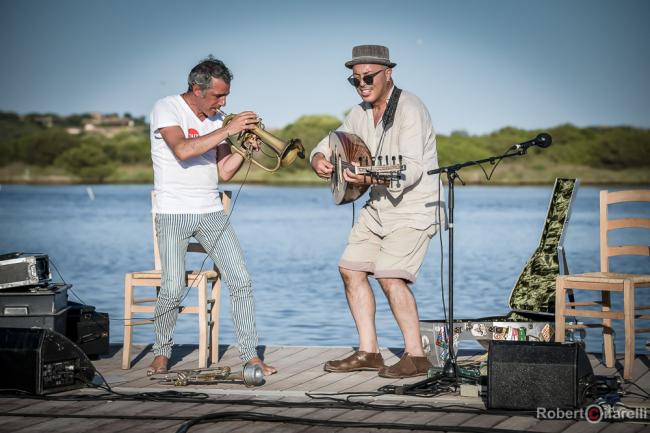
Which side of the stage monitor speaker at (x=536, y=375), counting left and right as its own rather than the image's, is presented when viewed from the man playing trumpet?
left

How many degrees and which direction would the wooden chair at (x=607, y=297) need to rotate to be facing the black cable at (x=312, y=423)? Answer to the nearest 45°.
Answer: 0° — it already faces it

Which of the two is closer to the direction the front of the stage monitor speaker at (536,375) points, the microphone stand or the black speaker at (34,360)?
the microphone stand

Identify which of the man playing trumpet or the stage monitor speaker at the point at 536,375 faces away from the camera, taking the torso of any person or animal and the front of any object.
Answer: the stage monitor speaker

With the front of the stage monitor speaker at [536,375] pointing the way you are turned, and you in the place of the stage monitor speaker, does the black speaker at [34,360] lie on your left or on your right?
on your left

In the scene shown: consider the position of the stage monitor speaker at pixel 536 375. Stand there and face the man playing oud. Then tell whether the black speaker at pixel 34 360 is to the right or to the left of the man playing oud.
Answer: left

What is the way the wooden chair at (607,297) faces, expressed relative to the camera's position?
facing the viewer and to the left of the viewer

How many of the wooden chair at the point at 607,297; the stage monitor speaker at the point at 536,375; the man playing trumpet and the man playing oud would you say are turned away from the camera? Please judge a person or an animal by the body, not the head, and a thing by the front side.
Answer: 1

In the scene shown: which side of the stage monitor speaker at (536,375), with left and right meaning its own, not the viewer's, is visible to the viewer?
back

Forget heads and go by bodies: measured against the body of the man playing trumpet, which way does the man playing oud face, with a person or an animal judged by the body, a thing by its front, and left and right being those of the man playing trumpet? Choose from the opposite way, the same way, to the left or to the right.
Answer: to the right

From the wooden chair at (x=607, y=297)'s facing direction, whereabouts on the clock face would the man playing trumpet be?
The man playing trumpet is roughly at 1 o'clock from the wooden chair.

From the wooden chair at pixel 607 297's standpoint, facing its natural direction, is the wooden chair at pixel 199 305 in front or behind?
in front

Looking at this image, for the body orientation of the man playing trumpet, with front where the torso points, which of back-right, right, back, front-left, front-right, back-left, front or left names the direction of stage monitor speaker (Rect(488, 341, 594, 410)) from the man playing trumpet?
front

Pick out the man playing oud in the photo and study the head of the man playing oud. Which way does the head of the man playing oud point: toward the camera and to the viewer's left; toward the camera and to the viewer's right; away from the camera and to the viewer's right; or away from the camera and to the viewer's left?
toward the camera and to the viewer's left

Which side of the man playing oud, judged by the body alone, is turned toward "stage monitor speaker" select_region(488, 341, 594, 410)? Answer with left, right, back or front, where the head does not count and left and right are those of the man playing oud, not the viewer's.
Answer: left
